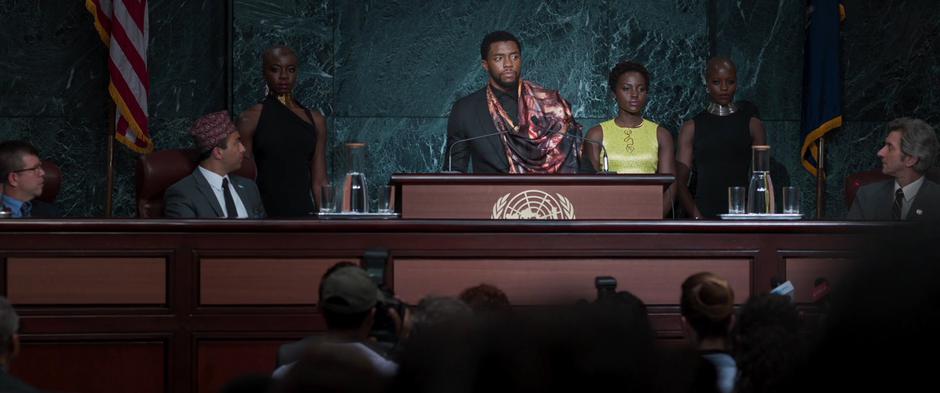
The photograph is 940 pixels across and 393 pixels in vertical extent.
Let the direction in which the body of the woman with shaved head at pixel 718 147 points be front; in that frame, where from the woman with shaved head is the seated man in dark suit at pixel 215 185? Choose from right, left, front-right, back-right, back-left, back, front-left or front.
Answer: front-right

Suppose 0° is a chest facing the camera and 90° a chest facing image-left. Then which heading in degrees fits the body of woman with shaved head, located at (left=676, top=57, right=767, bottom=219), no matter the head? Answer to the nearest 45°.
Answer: approximately 0°

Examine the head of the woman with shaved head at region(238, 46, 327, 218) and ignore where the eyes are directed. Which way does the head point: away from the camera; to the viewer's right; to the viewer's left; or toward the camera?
toward the camera

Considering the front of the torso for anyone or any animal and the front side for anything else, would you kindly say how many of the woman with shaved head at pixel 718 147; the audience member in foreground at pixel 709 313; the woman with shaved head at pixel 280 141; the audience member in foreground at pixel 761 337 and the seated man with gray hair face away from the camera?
2

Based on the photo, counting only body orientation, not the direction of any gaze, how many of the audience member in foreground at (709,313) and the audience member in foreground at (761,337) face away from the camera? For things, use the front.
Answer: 2

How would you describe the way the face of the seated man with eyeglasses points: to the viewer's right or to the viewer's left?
to the viewer's right

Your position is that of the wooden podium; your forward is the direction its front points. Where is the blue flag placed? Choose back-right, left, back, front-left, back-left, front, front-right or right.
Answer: back-left

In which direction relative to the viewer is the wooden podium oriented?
toward the camera

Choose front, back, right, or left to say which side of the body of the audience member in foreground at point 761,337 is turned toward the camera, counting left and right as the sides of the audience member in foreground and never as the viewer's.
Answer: back

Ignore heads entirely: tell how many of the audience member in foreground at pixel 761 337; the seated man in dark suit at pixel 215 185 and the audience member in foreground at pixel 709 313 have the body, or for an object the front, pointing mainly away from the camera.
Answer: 2

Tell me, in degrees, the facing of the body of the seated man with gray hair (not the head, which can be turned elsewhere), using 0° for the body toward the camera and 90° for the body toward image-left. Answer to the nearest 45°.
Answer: approximately 45°

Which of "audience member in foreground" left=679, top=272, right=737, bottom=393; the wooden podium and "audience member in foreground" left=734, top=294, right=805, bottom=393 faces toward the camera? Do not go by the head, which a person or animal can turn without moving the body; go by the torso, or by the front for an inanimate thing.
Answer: the wooden podium

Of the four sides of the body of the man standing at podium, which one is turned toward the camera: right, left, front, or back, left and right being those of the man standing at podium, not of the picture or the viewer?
front

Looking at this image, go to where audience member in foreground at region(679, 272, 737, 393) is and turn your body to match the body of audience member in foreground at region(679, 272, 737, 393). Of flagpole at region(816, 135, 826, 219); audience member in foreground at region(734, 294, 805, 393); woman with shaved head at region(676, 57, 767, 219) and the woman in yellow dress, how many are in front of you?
3

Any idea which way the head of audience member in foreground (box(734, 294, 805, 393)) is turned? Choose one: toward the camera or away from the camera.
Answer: away from the camera

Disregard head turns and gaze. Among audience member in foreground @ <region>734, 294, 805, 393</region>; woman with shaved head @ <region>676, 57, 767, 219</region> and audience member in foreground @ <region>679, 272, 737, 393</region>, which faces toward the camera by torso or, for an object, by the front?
the woman with shaved head

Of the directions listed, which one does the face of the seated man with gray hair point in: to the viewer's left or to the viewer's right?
to the viewer's left

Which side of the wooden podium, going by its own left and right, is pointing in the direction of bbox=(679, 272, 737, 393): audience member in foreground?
front
